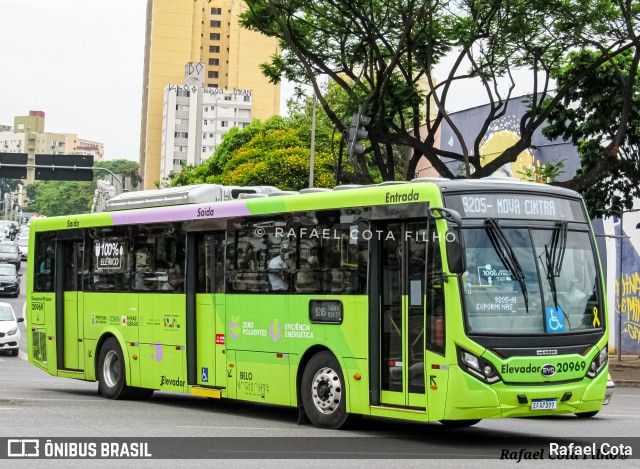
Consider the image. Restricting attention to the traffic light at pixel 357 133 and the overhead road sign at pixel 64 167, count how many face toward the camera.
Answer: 0

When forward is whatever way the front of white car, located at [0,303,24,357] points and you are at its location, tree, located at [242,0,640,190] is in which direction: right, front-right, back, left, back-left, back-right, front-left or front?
front-left

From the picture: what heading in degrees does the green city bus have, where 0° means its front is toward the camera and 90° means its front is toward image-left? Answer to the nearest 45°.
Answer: approximately 315°

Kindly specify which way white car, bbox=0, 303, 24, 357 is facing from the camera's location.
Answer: facing the viewer

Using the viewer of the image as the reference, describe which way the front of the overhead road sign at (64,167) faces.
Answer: facing away from the viewer

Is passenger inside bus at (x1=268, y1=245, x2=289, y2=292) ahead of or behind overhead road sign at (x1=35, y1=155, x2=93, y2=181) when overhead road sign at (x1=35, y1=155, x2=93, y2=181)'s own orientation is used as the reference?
behind

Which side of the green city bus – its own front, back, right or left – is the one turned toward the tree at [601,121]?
left
